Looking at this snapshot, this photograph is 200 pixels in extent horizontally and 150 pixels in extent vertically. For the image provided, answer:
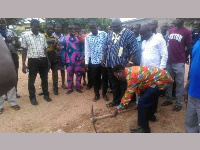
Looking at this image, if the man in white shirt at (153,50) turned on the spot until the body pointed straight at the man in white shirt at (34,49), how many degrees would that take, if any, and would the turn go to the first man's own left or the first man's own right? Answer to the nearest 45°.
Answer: approximately 45° to the first man's own right

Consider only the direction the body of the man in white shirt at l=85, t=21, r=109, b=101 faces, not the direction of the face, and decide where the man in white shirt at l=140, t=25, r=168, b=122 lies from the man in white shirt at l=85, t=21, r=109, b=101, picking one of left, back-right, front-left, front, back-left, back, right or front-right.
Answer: front-left

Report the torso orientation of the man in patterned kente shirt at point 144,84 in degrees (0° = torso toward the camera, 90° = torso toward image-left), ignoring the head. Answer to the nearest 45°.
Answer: approximately 90°

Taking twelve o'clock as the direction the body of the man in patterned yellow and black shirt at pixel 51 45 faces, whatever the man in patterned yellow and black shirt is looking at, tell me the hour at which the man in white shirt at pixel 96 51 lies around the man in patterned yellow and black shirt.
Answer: The man in white shirt is roughly at 10 o'clock from the man in patterned yellow and black shirt.

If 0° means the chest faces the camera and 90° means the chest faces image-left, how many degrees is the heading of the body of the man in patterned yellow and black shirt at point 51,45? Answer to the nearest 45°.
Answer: approximately 0°

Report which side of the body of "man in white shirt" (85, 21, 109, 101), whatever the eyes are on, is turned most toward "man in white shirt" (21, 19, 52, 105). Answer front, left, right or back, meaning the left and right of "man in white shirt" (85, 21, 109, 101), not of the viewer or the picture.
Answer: right
